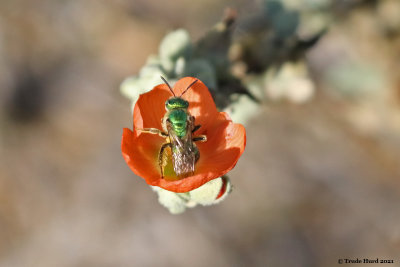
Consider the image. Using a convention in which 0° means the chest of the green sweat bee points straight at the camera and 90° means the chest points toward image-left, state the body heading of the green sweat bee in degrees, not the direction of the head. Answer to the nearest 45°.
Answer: approximately 180°
